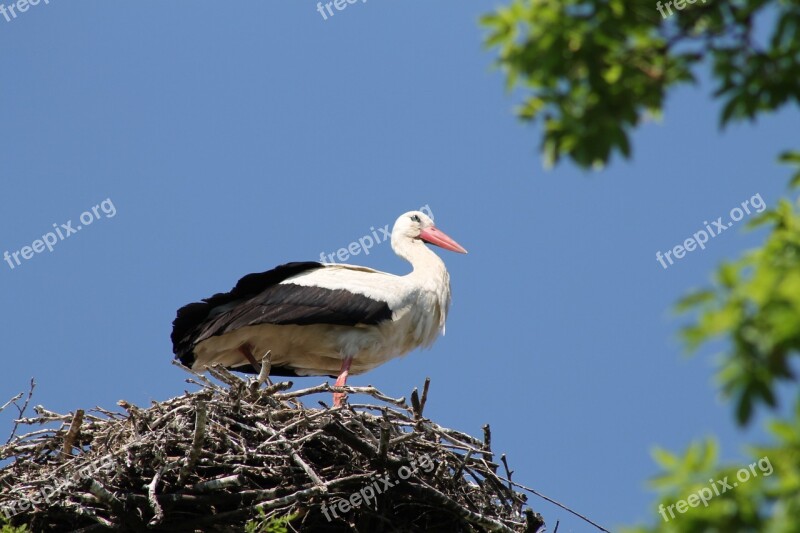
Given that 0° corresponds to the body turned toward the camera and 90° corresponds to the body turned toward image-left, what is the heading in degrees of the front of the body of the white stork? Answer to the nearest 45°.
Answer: approximately 270°
